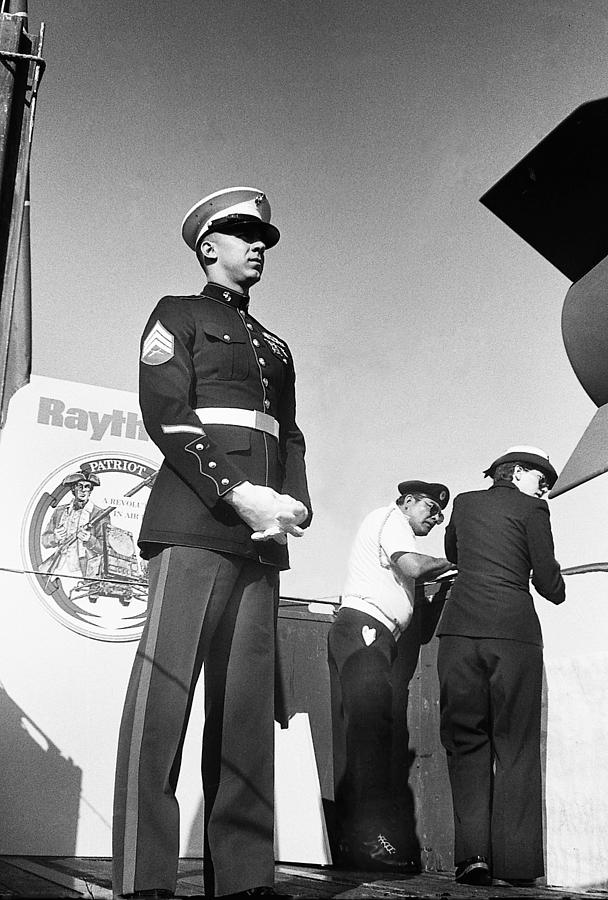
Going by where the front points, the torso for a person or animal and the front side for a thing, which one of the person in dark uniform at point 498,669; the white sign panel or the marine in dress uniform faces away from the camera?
the person in dark uniform

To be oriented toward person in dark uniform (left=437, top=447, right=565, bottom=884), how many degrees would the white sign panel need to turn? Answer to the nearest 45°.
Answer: approximately 90° to its left

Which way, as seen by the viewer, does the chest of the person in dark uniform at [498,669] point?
away from the camera

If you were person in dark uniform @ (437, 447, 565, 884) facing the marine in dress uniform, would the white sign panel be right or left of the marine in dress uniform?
right

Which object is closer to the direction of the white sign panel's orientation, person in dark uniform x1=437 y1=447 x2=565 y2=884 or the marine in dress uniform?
the marine in dress uniform

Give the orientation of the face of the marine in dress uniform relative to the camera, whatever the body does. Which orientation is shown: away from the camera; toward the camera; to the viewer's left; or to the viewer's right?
to the viewer's right

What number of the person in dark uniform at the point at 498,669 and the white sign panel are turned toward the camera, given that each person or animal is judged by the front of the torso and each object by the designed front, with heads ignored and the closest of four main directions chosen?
1

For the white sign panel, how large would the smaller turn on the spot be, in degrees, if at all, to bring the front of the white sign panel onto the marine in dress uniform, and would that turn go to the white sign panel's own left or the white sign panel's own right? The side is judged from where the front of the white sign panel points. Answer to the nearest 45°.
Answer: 0° — it already faces them

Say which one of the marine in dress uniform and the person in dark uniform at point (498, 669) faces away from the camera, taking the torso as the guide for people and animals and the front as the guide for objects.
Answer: the person in dark uniform

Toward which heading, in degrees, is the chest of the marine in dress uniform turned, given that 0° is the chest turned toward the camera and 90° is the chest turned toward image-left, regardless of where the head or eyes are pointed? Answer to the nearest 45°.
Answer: approximately 315°
